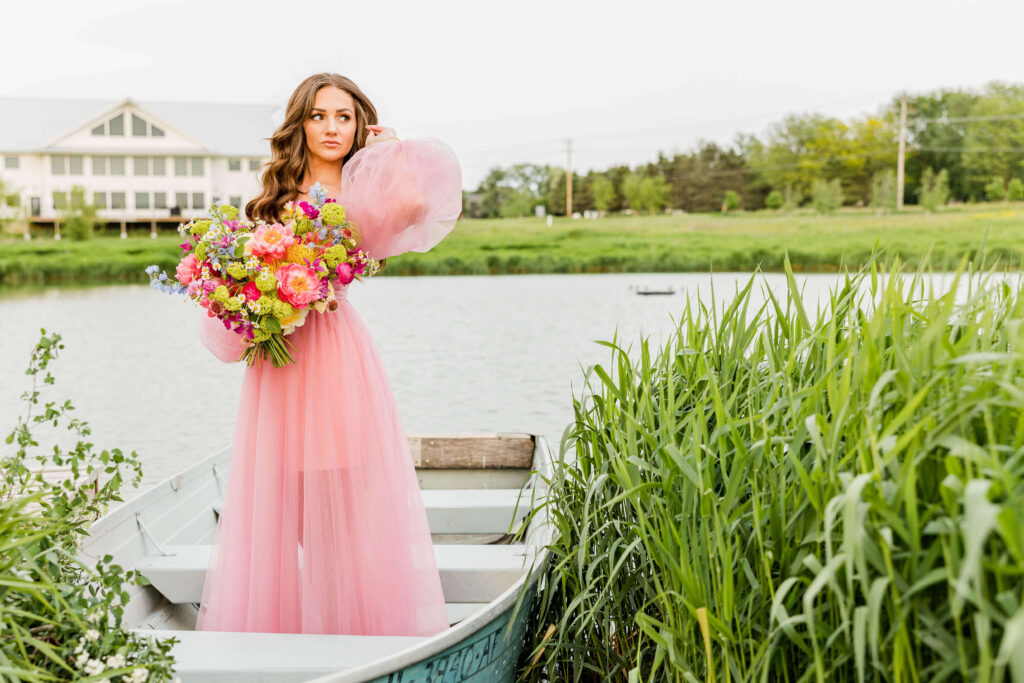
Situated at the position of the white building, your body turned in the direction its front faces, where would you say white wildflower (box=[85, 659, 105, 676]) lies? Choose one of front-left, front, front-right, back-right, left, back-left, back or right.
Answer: front

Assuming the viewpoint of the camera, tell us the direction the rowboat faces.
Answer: facing the viewer and to the left of the viewer

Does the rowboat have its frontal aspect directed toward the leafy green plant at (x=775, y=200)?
no

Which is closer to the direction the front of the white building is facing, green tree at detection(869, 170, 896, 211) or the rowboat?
the rowboat

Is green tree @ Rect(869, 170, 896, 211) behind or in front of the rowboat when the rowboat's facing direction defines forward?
behind

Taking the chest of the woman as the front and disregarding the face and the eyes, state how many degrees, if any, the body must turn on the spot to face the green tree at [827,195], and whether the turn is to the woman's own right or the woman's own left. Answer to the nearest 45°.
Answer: approximately 135° to the woman's own left

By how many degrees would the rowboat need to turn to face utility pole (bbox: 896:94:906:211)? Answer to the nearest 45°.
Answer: approximately 180°

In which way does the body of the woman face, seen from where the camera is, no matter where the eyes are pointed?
toward the camera

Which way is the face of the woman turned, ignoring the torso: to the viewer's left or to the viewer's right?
to the viewer's right

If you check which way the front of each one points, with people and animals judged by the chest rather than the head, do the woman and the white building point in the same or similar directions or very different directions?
same or similar directions

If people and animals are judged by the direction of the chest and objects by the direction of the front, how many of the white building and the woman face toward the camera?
2

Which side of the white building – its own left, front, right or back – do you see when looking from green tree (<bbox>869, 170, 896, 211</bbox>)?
left

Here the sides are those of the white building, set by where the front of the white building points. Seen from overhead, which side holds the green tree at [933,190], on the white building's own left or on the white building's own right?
on the white building's own left

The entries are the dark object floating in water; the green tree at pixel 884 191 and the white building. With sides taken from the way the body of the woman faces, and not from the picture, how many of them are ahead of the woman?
0

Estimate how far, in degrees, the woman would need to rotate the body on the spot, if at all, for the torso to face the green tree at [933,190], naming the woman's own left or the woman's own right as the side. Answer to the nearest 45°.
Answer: approximately 135° to the woman's own left

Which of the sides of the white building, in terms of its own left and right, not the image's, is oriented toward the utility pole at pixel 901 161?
left

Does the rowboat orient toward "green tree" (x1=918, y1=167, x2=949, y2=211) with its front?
no
